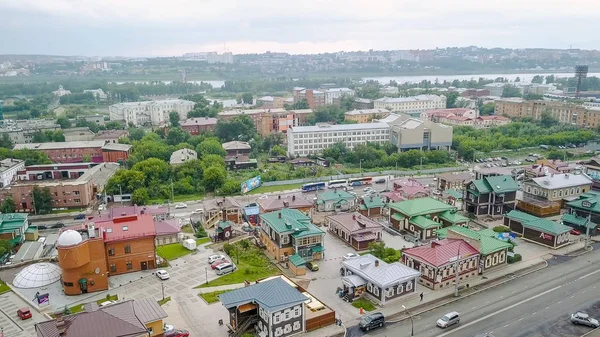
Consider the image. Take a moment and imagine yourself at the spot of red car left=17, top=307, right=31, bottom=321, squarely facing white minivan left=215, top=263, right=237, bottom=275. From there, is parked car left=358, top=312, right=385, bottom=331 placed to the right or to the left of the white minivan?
right

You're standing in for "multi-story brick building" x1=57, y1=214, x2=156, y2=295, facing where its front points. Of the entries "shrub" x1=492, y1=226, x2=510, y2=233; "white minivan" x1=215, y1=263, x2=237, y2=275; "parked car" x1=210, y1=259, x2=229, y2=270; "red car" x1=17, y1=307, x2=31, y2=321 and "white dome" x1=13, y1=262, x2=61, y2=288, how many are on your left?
3

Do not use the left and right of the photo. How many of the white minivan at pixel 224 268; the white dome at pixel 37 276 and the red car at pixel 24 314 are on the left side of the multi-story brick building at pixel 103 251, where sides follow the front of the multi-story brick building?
1

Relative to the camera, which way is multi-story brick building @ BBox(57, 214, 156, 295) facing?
toward the camera

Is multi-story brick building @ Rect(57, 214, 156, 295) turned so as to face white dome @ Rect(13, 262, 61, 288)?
no

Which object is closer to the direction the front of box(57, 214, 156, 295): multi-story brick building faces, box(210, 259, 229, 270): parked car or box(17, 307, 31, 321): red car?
the red car

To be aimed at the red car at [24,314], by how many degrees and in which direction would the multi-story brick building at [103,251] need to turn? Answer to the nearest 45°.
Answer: approximately 45° to its right

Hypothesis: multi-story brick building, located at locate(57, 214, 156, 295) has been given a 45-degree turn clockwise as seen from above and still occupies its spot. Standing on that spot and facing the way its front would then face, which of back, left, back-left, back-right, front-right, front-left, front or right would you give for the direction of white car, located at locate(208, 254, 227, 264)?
back-left

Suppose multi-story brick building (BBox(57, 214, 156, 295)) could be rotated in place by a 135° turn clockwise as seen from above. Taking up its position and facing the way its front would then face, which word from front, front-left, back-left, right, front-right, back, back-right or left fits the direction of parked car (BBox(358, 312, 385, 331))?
back

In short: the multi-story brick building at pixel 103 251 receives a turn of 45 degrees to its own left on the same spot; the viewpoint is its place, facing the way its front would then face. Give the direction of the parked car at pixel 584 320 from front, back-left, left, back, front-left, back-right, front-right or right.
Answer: front

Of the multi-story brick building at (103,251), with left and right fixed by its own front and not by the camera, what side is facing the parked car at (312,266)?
left

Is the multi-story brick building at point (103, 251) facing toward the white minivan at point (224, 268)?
no

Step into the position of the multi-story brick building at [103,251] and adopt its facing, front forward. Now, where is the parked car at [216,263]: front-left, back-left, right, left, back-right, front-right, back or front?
left

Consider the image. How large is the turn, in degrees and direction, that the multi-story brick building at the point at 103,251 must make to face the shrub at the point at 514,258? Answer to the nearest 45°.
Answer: approximately 90° to its left
